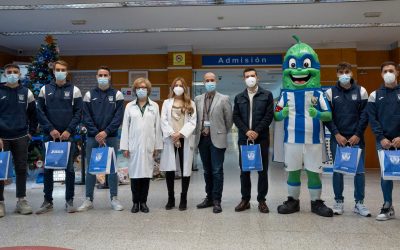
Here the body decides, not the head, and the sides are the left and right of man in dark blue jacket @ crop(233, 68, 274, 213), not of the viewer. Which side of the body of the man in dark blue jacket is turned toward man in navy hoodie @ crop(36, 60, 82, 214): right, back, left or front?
right

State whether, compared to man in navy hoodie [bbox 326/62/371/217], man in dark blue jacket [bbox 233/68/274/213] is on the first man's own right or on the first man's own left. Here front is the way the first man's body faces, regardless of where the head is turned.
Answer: on the first man's own right

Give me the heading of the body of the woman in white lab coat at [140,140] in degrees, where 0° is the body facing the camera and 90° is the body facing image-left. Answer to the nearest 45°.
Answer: approximately 0°

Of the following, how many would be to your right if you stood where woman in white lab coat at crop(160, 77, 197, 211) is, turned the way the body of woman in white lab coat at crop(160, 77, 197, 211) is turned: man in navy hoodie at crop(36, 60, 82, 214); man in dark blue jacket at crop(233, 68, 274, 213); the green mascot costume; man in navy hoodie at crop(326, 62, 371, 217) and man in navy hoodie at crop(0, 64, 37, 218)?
2

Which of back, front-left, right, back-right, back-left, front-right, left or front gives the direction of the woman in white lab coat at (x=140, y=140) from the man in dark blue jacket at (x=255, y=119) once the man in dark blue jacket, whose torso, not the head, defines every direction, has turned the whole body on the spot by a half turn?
left

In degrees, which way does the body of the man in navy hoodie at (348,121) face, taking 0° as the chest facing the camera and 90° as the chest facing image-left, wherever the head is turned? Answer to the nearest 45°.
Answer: approximately 0°

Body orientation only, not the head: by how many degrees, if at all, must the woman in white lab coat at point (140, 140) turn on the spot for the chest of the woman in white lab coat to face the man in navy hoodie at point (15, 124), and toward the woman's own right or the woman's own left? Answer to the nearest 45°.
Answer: approximately 90° to the woman's own right

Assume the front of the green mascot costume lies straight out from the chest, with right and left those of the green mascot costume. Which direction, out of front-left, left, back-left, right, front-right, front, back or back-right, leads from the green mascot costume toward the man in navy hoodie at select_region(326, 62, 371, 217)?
left

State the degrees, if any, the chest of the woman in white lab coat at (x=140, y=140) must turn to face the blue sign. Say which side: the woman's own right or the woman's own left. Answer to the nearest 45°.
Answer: approximately 135° to the woman's own left
